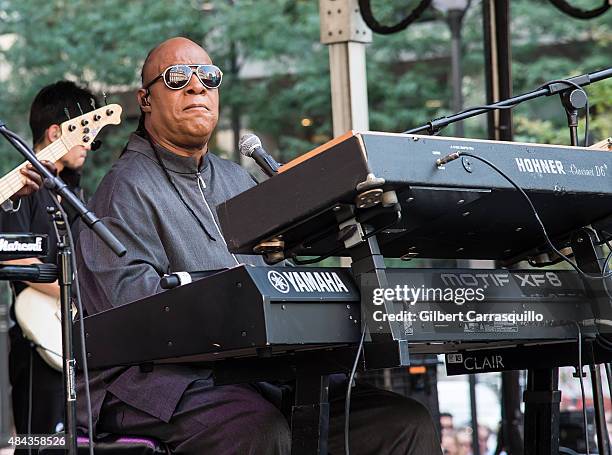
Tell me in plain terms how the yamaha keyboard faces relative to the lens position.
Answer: facing away from the viewer and to the left of the viewer

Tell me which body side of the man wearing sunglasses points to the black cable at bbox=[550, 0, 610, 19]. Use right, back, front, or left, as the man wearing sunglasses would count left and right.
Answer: left

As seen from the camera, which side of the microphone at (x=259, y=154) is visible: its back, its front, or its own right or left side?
left

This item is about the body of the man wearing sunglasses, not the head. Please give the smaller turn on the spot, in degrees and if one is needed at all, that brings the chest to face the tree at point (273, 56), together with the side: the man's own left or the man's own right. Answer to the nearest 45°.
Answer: approximately 135° to the man's own left

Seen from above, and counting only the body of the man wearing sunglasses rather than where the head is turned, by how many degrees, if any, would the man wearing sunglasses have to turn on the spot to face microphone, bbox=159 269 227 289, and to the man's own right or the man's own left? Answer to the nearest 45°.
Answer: approximately 45° to the man's own right

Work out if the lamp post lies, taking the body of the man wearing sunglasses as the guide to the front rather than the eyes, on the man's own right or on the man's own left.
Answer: on the man's own left

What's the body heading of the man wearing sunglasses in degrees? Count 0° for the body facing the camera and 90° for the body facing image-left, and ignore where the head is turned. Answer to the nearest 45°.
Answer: approximately 315°

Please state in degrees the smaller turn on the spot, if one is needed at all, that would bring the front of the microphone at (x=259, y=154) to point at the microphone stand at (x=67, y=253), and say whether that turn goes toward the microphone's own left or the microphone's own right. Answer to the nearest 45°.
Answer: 0° — it already faces it
